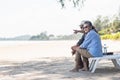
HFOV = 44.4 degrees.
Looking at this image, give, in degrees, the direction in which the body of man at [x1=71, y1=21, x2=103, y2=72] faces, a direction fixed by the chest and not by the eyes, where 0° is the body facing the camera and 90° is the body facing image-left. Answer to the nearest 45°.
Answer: approximately 90°
